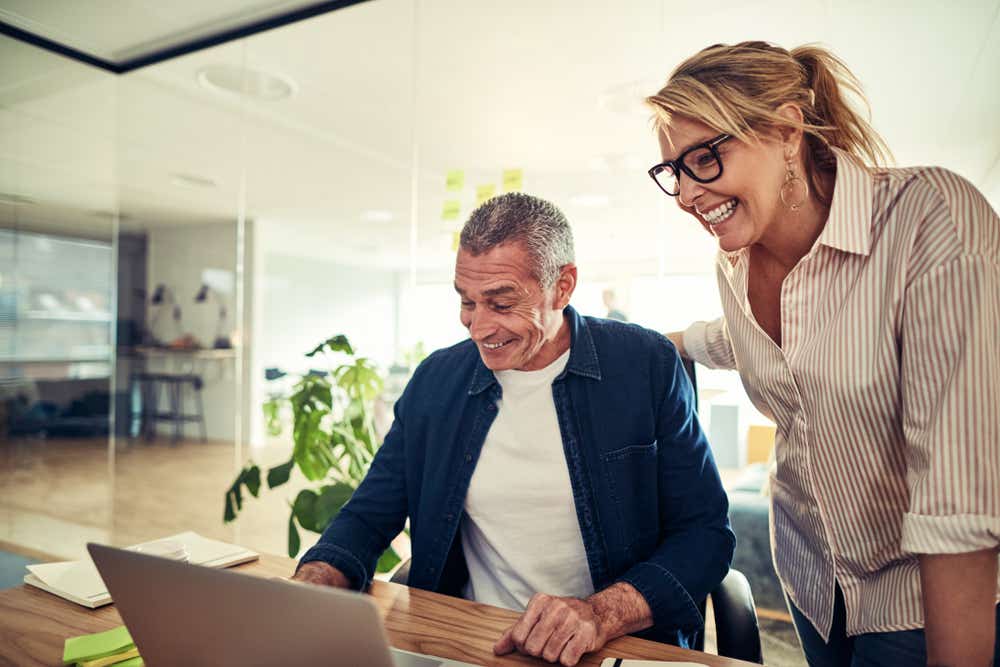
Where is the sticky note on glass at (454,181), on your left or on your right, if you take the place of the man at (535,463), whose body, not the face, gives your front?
on your right

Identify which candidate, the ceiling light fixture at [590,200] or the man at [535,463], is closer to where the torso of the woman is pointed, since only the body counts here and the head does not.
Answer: the man

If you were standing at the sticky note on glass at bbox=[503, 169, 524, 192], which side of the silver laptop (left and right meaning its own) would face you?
front

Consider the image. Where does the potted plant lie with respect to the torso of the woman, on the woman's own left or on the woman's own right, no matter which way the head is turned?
on the woman's own right

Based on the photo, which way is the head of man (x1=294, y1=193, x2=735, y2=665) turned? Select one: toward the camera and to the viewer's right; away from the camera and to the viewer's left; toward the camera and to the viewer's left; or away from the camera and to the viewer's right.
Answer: toward the camera and to the viewer's left

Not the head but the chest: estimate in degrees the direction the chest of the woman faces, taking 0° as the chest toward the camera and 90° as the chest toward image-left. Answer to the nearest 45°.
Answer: approximately 45°

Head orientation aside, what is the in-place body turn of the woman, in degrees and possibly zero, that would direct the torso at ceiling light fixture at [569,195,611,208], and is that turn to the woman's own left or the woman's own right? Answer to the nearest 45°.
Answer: approximately 90° to the woman's own right

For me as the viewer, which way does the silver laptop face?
facing away from the viewer and to the right of the viewer

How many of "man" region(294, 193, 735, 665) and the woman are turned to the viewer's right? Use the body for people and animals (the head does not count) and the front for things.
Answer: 0

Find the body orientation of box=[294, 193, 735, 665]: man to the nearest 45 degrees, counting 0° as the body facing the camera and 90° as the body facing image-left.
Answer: approximately 45°

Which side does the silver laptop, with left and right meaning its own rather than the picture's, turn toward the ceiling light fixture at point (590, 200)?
front

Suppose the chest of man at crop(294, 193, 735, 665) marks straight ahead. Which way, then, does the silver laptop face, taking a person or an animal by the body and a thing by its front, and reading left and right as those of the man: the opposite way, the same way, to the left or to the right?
the opposite way

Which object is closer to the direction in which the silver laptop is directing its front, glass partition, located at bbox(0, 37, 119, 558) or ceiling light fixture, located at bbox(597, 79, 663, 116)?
the ceiling light fixture

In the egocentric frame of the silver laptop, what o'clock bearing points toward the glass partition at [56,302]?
The glass partition is roughly at 10 o'clock from the silver laptop.

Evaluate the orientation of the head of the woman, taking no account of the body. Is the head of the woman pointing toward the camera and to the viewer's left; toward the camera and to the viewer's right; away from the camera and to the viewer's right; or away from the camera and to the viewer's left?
toward the camera and to the viewer's left

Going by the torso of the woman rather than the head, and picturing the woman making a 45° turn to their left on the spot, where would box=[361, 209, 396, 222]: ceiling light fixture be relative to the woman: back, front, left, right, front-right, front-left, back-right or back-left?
back-right
